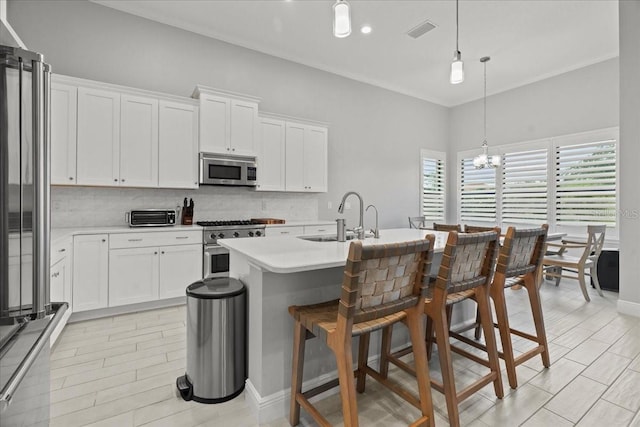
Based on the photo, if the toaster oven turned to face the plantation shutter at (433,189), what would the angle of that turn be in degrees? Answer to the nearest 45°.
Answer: approximately 90° to its left

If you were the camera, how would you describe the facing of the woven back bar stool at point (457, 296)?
facing away from the viewer and to the left of the viewer

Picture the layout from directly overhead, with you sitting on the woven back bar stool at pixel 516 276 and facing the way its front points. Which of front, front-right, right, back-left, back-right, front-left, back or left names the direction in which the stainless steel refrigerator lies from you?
left

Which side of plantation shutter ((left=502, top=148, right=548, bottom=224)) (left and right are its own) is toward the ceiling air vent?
front

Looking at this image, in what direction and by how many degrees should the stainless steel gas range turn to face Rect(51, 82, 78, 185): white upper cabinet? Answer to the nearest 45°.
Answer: approximately 135° to its right

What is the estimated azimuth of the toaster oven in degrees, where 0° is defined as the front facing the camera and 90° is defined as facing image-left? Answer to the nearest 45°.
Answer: approximately 0°

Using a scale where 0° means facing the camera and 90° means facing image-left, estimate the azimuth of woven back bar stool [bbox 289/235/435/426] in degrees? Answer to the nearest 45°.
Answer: approximately 135°

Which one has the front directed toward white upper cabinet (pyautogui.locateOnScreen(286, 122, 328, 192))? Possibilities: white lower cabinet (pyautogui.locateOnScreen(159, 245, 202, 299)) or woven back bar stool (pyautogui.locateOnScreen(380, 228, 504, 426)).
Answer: the woven back bar stool

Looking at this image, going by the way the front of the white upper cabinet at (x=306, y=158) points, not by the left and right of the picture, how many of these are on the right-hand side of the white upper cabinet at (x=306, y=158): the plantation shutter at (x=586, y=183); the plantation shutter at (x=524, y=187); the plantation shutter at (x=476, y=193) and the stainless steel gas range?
1

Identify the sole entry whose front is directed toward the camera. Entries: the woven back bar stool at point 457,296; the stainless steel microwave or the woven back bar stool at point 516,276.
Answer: the stainless steel microwave

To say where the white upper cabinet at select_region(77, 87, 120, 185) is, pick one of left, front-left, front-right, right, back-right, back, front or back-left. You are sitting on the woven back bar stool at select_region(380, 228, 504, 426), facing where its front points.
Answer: front-left

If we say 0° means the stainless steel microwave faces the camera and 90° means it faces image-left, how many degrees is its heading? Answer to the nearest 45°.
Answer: approximately 0°

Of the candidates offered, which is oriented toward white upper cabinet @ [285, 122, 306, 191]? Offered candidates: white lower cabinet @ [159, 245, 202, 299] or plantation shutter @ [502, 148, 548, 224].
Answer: the plantation shutter
